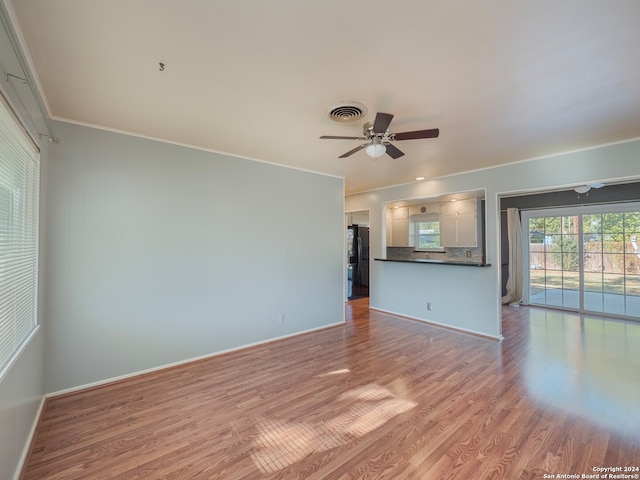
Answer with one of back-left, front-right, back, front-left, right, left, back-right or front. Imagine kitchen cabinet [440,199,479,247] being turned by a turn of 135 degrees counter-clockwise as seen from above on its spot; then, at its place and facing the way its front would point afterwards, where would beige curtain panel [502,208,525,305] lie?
front

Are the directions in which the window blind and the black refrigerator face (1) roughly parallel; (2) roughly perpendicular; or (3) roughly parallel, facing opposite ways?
roughly perpendicular

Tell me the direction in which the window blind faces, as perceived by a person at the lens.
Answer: facing to the right of the viewer

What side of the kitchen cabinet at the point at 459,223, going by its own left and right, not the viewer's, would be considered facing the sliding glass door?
left

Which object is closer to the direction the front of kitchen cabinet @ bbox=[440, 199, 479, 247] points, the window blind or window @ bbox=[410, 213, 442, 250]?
the window blind

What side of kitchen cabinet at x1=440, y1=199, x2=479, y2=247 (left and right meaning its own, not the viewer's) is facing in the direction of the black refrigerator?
right
